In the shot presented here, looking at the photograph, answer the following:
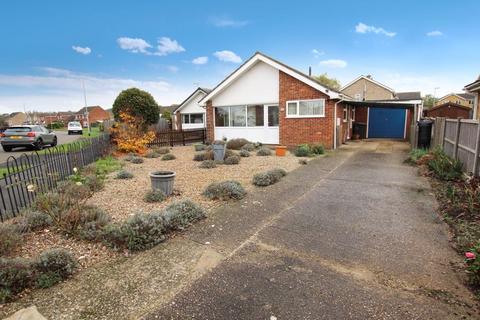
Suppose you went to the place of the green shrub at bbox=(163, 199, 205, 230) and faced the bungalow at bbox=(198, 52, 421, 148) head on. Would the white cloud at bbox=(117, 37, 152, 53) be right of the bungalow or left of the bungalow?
left

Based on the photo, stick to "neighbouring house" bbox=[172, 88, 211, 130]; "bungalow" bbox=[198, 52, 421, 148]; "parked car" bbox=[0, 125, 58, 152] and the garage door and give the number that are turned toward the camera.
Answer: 3

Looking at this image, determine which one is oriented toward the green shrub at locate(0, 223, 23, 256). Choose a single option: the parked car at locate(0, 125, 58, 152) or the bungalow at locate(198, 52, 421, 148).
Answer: the bungalow

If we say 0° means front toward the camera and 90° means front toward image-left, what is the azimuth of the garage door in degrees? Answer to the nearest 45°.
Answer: approximately 0°

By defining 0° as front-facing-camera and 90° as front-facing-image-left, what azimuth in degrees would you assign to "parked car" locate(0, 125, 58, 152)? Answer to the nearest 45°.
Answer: approximately 225°

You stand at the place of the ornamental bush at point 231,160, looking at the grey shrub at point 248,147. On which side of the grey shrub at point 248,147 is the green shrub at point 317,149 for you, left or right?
right

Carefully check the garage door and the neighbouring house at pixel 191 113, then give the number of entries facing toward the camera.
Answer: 2
